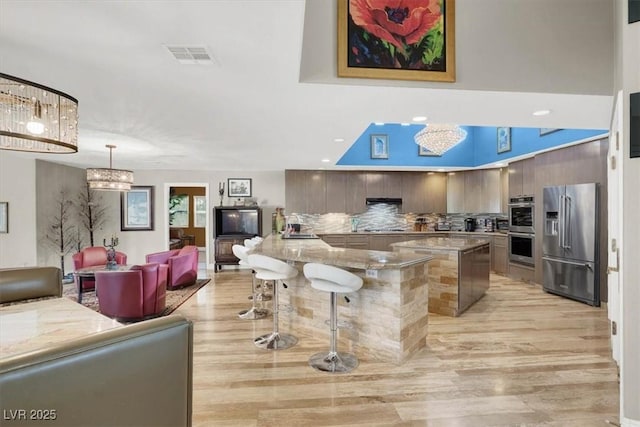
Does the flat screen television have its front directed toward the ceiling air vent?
yes

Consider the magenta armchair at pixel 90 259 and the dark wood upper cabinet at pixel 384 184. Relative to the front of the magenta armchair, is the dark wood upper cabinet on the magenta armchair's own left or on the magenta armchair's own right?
on the magenta armchair's own left

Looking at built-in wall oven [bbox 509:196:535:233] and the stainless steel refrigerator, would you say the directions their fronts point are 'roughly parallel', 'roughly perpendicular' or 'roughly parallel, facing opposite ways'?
roughly parallel

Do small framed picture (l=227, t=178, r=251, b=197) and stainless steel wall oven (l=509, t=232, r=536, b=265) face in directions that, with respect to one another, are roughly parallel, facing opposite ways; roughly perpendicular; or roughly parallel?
roughly perpendicular

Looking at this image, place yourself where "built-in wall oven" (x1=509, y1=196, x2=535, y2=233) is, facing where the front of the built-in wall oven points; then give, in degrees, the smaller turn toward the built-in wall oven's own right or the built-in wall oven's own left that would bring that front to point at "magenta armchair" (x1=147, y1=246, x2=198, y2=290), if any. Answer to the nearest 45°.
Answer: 0° — it already faces it

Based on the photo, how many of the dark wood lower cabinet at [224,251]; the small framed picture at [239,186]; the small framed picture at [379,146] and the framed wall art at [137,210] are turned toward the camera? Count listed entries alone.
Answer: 4

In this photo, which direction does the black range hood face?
toward the camera

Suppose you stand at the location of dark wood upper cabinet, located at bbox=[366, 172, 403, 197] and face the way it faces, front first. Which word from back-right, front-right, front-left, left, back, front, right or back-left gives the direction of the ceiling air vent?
front

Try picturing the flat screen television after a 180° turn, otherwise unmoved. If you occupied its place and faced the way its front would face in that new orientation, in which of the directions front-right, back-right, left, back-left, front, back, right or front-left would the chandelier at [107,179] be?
back-left

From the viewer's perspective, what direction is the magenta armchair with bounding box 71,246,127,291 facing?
toward the camera

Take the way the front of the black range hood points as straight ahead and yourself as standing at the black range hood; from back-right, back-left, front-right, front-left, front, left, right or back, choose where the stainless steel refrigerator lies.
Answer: front-left

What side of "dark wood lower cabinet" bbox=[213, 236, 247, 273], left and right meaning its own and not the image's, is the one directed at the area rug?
front

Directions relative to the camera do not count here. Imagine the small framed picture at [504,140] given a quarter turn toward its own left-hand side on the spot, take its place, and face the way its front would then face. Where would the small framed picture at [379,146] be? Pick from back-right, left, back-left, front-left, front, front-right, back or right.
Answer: back-right

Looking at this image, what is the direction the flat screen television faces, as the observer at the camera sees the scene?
facing the viewer

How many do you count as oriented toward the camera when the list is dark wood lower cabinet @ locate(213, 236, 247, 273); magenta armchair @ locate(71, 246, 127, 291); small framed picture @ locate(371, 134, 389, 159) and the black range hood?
4

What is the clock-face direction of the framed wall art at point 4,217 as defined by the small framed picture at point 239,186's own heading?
The framed wall art is roughly at 2 o'clock from the small framed picture.

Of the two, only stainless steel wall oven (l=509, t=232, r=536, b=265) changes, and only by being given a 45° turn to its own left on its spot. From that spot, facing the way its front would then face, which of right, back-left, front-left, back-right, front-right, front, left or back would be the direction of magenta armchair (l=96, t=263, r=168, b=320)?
front-right
